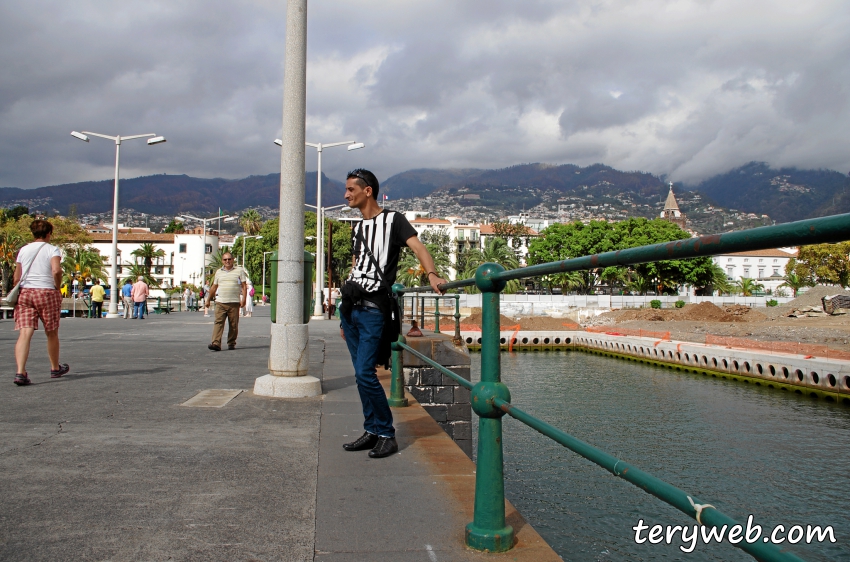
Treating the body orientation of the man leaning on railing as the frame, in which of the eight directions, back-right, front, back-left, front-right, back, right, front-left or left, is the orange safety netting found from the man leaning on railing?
back

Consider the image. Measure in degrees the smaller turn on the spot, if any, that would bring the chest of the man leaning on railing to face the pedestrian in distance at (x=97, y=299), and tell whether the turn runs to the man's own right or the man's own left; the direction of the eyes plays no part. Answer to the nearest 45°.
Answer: approximately 90° to the man's own right

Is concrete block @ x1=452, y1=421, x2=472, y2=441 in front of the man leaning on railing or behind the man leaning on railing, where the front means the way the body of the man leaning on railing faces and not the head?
behind

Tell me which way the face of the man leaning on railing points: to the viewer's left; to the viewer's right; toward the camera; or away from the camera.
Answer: to the viewer's left

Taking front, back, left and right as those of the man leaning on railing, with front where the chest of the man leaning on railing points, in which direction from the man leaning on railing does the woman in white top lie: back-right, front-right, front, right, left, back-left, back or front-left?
right

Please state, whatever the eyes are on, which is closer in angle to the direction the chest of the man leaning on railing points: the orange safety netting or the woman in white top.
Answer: the woman in white top

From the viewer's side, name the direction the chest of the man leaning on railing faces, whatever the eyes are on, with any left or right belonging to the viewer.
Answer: facing the viewer and to the left of the viewer

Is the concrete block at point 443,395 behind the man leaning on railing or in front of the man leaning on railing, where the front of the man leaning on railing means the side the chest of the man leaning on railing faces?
behind
